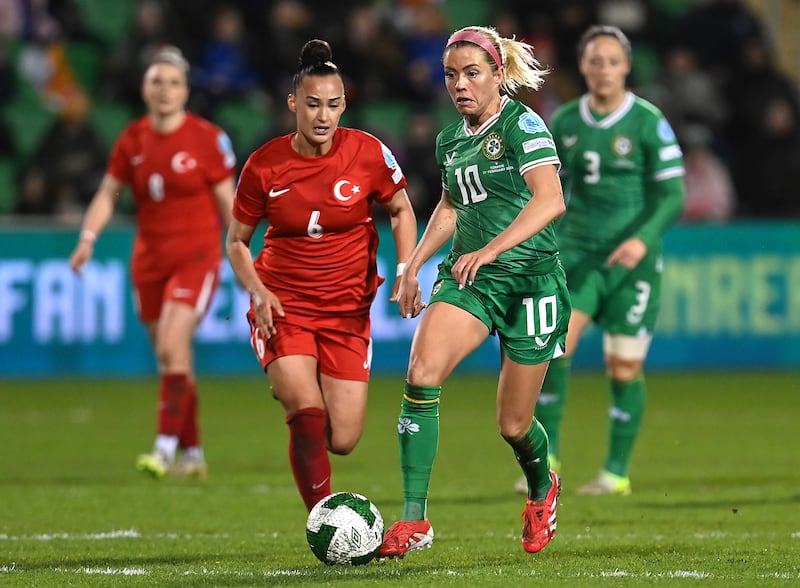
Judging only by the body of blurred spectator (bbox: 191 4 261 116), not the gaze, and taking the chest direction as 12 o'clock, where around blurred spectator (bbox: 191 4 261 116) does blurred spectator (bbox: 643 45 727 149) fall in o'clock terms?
blurred spectator (bbox: 643 45 727 149) is roughly at 9 o'clock from blurred spectator (bbox: 191 4 261 116).

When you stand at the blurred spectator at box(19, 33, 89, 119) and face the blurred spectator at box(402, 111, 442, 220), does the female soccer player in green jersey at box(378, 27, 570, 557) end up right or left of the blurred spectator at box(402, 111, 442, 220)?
right

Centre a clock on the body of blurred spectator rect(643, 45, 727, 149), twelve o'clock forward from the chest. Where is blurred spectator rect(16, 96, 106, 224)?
blurred spectator rect(16, 96, 106, 224) is roughly at 2 o'clock from blurred spectator rect(643, 45, 727, 149).

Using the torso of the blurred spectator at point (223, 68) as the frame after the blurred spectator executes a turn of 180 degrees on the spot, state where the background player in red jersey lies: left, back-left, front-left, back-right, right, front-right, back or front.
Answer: back

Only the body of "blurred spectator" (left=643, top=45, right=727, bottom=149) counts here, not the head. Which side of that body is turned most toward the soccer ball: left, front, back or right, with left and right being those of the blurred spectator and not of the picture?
front

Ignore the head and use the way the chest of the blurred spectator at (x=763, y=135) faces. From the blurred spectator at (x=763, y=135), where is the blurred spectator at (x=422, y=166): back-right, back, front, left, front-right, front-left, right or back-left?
front-right

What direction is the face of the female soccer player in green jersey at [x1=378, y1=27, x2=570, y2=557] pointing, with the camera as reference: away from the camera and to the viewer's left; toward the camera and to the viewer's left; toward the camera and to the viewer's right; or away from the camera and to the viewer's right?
toward the camera and to the viewer's left

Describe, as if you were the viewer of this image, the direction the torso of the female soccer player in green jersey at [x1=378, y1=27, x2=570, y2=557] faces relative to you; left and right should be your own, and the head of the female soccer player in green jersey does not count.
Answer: facing the viewer and to the left of the viewer

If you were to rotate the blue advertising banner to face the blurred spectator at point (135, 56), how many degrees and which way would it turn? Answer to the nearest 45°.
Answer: approximately 135° to its right

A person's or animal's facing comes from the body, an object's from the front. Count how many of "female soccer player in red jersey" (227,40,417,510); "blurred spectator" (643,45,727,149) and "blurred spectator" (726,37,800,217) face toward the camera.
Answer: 3
